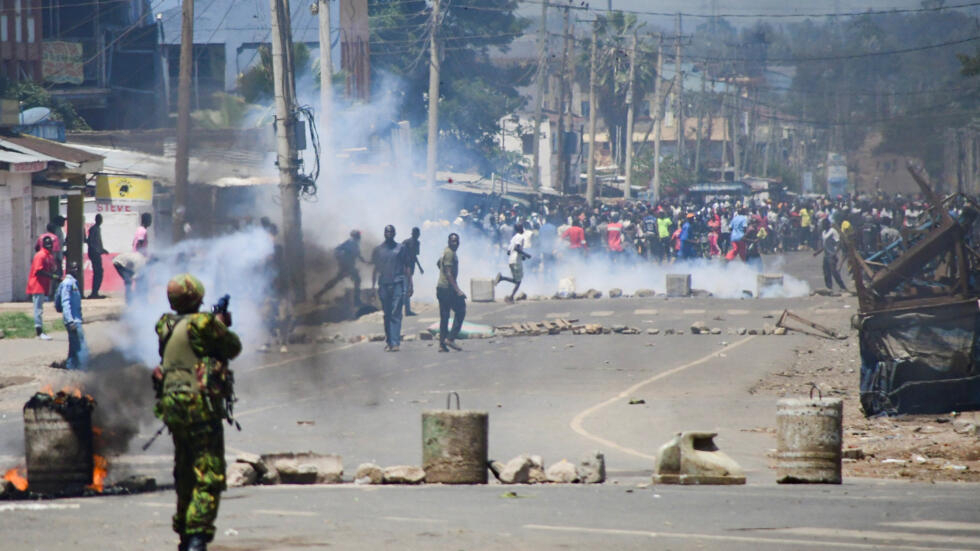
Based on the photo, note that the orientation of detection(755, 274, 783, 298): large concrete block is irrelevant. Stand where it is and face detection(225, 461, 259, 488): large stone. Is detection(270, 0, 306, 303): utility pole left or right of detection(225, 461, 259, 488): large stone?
right

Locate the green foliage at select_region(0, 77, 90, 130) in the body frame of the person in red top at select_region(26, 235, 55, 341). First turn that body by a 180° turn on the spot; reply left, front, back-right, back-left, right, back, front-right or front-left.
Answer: front-right

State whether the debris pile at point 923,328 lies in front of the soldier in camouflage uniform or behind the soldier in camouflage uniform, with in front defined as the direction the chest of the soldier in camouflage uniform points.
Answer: in front

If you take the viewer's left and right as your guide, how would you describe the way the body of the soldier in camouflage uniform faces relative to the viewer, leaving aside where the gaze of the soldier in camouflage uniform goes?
facing away from the viewer and to the right of the viewer

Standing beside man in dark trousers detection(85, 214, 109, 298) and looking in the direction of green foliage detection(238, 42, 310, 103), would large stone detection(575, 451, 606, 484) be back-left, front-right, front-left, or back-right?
back-right

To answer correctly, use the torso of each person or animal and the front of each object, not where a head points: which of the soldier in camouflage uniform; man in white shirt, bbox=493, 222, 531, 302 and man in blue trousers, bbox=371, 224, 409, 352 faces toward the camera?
the man in blue trousers

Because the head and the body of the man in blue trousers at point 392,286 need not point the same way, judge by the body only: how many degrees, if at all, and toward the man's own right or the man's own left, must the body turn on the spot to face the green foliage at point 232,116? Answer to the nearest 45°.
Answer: approximately 180°

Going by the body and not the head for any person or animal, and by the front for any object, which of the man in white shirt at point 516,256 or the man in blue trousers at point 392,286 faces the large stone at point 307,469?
the man in blue trousers

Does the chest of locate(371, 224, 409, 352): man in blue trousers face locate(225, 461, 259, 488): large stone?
yes

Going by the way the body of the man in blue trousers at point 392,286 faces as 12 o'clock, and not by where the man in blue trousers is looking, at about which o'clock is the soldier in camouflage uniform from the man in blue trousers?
The soldier in camouflage uniform is roughly at 12 o'clock from the man in blue trousers.
